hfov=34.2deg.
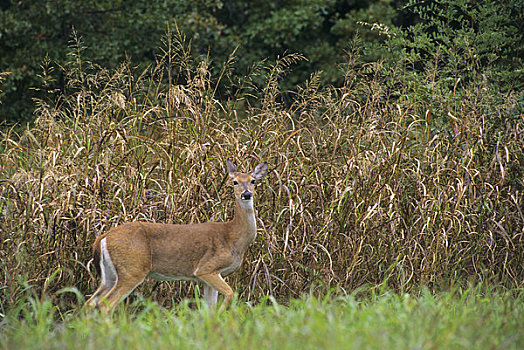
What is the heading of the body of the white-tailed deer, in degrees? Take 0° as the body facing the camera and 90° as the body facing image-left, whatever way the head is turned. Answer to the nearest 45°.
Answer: approximately 270°
